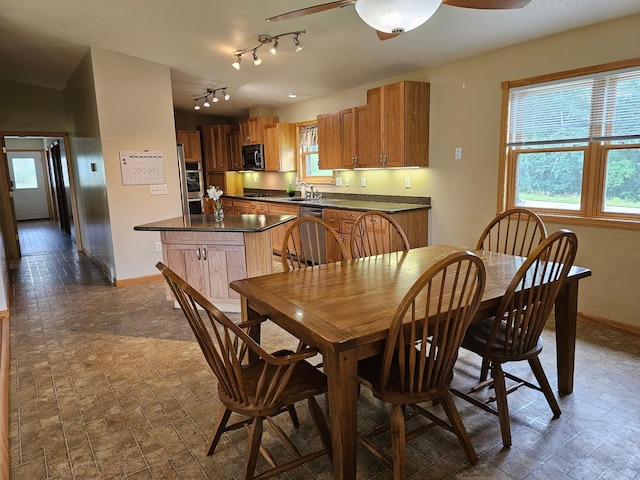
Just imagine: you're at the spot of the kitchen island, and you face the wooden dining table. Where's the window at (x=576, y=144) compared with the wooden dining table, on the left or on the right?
left

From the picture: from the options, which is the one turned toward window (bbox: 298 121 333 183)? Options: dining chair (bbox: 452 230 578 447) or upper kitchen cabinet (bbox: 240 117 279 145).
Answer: the dining chair

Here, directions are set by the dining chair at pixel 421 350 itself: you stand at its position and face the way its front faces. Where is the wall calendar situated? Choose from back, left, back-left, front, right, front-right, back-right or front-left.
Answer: front

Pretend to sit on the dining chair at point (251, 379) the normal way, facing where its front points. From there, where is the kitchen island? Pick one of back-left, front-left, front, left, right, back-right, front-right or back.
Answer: front-left

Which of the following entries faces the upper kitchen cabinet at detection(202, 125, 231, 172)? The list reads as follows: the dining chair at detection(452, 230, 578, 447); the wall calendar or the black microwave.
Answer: the dining chair

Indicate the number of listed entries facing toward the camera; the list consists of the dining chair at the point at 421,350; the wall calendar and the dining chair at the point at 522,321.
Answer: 1

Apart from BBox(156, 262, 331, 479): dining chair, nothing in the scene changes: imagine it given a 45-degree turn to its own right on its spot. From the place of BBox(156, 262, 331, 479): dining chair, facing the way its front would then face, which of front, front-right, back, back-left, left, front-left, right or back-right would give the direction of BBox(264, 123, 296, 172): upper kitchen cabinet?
left

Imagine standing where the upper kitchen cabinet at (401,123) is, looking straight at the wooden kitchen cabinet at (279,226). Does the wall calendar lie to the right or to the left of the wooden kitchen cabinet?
left

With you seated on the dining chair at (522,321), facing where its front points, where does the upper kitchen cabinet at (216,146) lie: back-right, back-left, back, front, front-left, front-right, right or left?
front

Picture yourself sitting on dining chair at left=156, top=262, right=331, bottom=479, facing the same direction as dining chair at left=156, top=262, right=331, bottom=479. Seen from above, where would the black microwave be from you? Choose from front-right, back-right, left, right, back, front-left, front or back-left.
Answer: front-left

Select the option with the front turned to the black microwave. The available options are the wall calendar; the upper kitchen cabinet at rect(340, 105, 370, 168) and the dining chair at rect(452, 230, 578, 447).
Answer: the dining chair

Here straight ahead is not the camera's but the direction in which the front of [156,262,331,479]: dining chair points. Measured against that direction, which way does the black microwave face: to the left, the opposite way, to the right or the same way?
the opposite way

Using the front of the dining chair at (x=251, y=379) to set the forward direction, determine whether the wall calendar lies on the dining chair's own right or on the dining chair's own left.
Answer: on the dining chair's own left

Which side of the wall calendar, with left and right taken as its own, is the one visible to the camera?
front

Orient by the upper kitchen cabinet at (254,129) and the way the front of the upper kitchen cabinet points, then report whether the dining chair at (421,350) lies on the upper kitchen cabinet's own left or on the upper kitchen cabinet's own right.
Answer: on the upper kitchen cabinet's own left

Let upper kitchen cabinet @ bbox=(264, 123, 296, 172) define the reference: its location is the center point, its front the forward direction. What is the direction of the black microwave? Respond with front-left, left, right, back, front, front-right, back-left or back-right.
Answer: right

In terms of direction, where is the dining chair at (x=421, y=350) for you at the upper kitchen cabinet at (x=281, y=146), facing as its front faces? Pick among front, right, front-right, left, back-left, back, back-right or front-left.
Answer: front-left

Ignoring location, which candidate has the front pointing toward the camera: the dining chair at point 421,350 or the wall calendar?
the wall calendar

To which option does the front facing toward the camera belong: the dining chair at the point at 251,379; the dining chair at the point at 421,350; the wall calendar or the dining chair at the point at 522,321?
the wall calendar

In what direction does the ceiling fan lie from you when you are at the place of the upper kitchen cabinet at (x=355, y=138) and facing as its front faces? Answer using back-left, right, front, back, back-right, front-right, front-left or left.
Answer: front-left

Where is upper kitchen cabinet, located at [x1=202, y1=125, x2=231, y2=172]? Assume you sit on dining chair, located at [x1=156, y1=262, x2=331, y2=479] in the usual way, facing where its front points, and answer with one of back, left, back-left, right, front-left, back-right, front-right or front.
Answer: front-left

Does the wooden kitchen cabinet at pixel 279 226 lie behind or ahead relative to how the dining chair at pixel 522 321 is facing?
ahead

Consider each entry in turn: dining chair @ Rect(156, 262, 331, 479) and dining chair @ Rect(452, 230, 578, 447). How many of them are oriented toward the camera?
0
